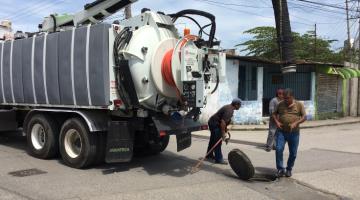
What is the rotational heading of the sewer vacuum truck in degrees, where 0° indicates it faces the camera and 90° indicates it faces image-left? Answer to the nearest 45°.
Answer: approximately 135°

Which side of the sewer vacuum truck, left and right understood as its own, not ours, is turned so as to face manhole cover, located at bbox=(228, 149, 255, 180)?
back
